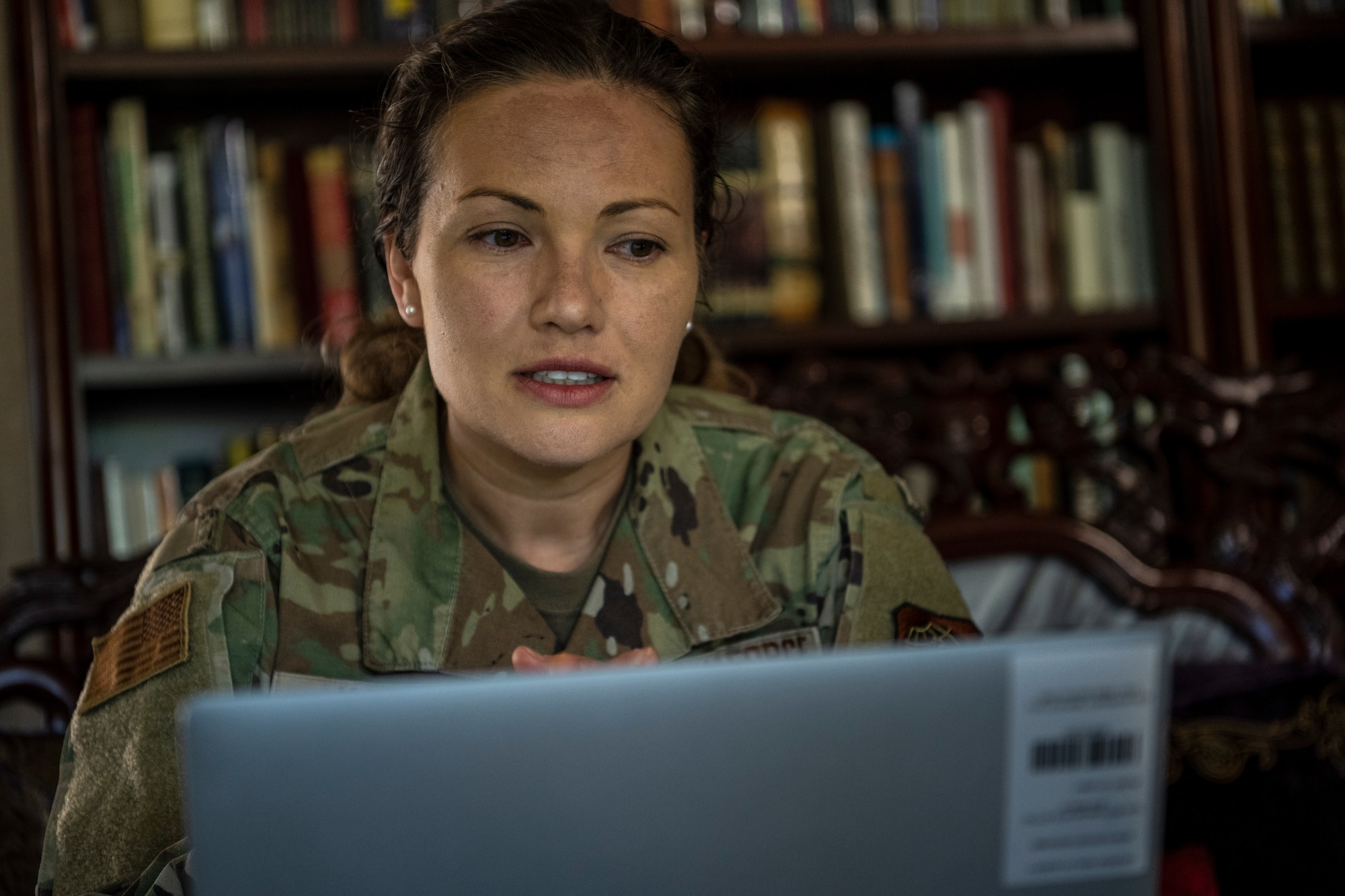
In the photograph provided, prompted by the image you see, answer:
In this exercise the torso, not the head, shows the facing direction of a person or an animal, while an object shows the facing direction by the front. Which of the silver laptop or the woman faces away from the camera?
the silver laptop

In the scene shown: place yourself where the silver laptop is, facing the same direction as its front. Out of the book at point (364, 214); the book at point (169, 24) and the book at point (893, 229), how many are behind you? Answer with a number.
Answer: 0

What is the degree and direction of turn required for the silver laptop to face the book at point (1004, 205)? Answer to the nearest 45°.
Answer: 0° — it already faces it

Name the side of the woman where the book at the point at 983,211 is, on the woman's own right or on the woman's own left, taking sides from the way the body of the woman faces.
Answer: on the woman's own left

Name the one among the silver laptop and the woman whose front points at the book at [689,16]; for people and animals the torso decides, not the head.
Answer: the silver laptop

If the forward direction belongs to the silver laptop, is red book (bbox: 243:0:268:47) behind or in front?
in front

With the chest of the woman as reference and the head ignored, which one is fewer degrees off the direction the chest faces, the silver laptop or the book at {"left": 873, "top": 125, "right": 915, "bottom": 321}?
the silver laptop

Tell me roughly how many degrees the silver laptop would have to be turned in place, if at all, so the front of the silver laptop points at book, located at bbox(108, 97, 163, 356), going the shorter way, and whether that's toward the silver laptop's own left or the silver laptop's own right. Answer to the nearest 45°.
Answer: approximately 45° to the silver laptop's own left

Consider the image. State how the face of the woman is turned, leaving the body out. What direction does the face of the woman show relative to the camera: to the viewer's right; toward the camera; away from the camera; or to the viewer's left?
toward the camera

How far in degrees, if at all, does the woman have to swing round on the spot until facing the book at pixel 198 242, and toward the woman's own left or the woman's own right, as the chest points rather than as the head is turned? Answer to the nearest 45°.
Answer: approximately 135° to the woman's own right

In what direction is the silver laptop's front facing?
away from the camera

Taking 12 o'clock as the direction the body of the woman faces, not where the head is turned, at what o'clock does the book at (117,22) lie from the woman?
The book is roughly at 5 o'clock from the woman.

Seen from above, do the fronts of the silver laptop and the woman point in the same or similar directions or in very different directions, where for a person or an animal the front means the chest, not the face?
very different directions

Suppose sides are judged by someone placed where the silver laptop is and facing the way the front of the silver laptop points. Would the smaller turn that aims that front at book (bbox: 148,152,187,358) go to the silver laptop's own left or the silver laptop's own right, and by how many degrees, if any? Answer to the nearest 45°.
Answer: approximately 45° to the silver laptop's own left

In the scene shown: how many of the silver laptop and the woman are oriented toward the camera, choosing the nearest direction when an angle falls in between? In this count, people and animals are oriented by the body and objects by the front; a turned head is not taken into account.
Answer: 1

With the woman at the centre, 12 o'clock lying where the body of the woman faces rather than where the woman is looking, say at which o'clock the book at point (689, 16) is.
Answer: The book is roughly at 7 o'clock from the woman.

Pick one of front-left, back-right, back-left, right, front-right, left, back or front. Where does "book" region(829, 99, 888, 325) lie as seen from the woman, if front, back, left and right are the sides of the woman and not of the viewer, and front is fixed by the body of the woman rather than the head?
back-left

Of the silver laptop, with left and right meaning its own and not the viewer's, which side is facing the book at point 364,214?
front

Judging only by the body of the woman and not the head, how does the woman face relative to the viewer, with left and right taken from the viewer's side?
facing the viewer
